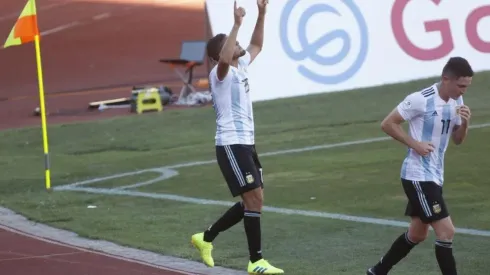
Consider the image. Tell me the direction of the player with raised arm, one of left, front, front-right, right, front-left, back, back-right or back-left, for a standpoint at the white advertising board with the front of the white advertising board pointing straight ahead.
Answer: front

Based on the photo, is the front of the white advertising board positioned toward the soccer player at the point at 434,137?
yes

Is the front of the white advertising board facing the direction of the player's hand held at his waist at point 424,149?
yes

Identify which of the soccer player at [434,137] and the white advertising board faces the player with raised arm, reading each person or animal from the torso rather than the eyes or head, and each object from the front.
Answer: the white advertising board

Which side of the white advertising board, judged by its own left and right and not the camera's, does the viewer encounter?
front

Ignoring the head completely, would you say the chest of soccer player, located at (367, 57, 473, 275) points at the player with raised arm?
no
